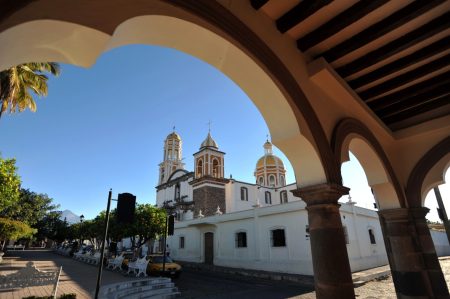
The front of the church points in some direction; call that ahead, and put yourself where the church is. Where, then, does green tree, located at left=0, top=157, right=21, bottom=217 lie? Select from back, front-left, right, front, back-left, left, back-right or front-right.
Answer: front

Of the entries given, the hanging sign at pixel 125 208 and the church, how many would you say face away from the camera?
1

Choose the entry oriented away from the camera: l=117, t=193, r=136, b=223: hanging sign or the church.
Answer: the hanging sign

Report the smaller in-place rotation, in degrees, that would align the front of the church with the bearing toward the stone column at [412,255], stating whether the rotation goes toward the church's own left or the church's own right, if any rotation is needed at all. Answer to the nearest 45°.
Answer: approximately 45° to the church's own left

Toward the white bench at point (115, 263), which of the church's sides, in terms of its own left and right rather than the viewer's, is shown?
front

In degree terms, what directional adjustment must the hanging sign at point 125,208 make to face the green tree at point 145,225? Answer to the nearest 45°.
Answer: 0° — it already faces it

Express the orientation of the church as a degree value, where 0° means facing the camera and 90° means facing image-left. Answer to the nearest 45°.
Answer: approximately 45°

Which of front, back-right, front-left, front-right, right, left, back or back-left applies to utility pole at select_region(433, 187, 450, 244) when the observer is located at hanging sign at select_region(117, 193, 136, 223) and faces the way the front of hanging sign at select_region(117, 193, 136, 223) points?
right
